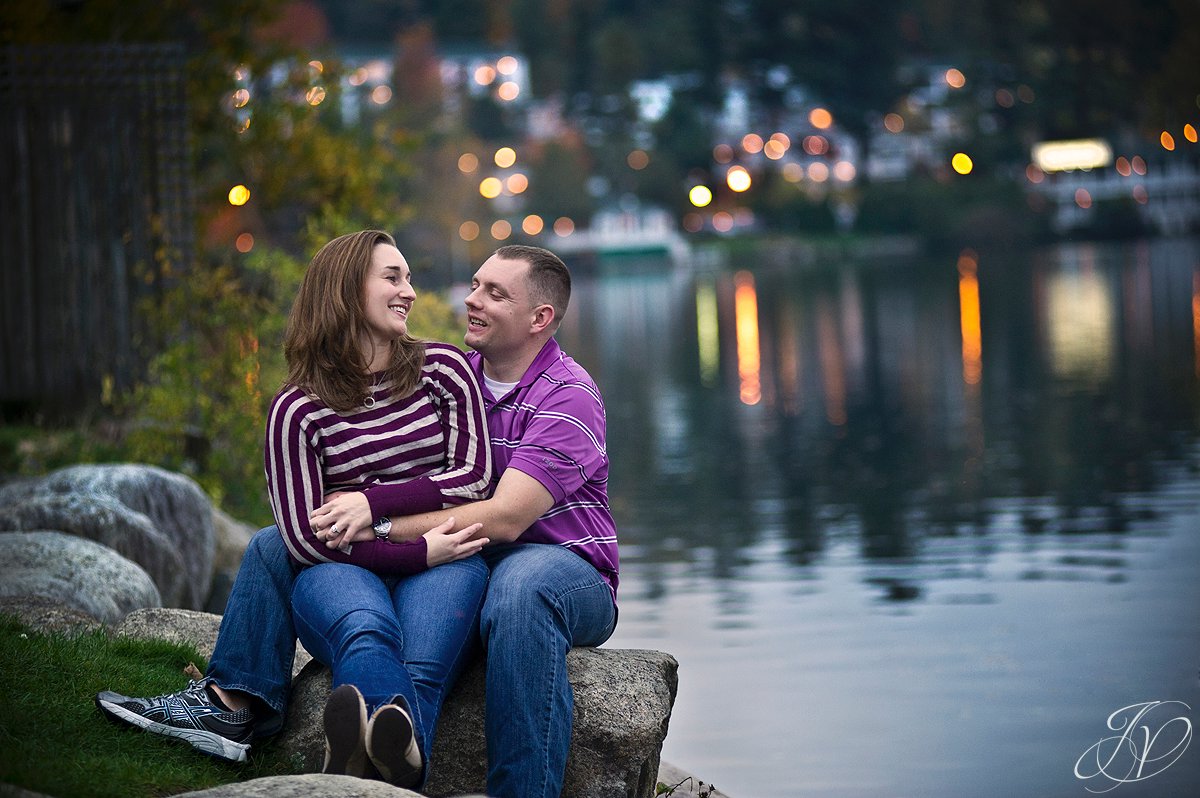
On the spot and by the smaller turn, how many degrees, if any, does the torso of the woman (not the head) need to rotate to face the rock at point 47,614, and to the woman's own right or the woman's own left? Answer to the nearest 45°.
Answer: approximately 135° to the woman's own right

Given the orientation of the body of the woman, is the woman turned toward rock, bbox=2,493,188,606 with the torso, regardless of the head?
no

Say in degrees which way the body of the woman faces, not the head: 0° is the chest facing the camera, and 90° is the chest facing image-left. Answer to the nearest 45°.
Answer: approximately 0°

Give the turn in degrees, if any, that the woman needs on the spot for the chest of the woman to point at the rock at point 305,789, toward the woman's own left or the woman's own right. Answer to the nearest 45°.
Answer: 0° — they already face it

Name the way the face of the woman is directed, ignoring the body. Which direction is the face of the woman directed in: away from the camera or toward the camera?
toward the camera

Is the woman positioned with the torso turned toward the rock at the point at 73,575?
no
